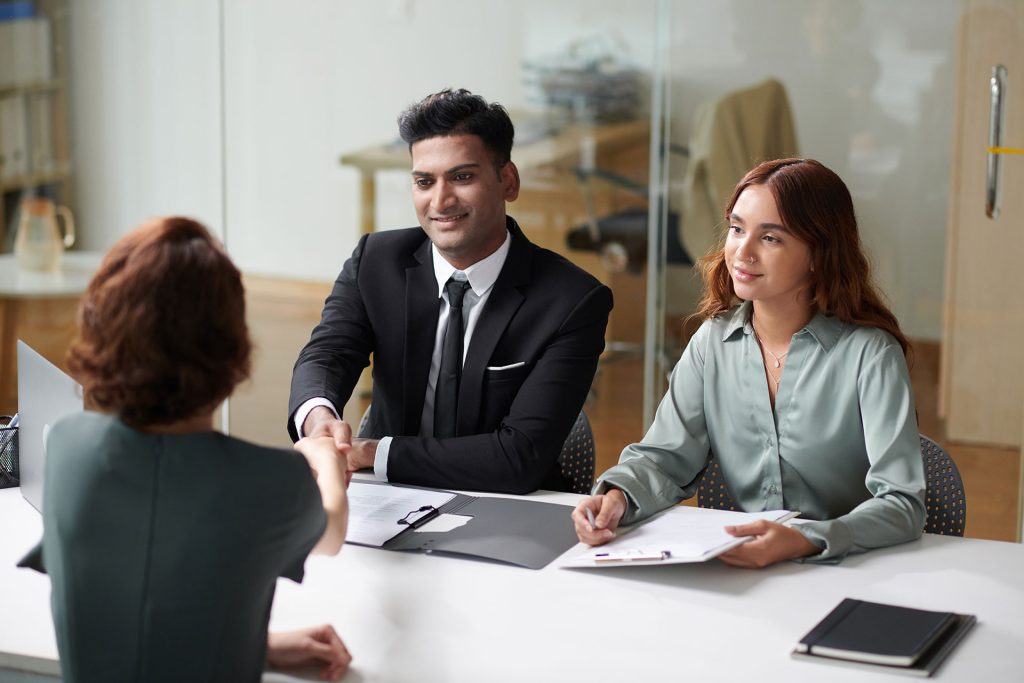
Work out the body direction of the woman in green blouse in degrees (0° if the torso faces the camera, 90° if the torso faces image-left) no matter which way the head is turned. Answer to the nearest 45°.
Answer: approximately 45°

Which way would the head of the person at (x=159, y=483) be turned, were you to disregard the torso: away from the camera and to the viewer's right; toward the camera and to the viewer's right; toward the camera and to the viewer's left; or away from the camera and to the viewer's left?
away from the camera and to the viewer's right

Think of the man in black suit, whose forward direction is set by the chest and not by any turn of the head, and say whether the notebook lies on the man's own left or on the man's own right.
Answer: on the man's own left

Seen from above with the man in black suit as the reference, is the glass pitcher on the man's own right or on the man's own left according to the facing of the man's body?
on the man's own right

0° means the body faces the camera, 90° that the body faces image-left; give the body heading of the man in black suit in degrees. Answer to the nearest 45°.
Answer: approximately 45°

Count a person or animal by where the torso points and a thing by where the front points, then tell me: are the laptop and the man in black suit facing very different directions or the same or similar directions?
very different directions

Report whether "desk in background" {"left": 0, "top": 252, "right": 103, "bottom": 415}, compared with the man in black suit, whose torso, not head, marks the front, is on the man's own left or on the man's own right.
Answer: on the man's own right
